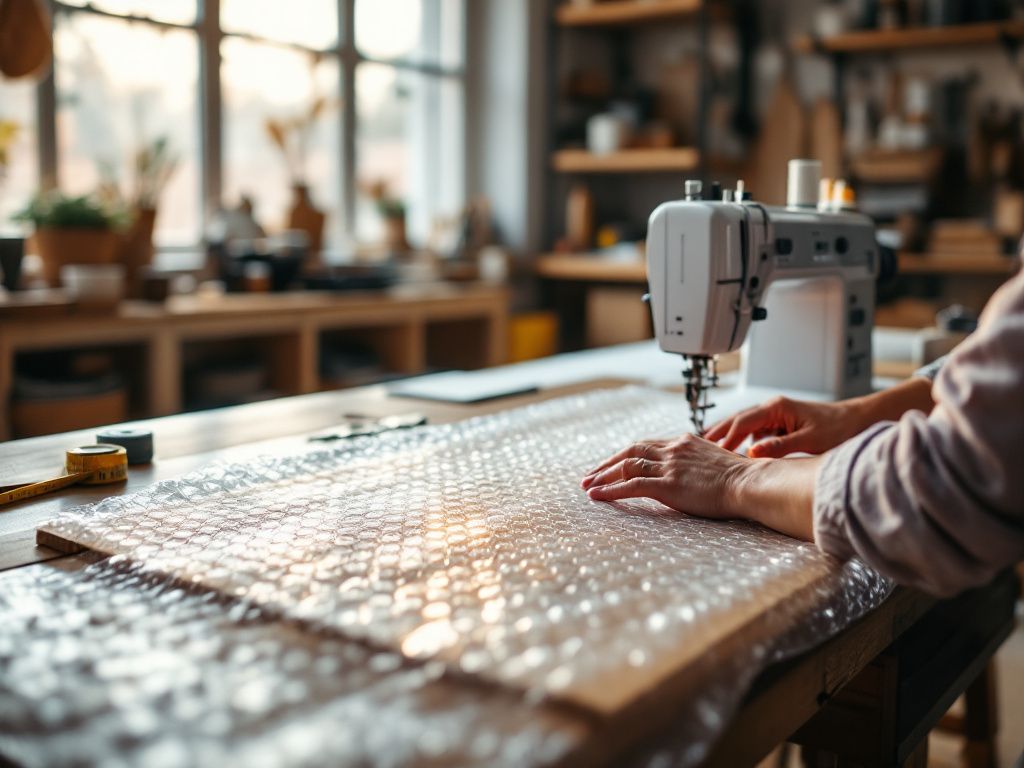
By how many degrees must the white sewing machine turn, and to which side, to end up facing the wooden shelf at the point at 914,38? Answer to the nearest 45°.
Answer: approximately 135° to its left

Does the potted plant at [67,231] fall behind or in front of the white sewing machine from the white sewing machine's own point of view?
behind

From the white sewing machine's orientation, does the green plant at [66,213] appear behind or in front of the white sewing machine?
behind

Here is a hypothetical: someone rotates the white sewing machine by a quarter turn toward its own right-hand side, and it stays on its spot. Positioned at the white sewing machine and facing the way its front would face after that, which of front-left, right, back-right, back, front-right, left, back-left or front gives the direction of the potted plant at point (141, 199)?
right

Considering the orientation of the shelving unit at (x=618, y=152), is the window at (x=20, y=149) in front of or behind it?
in front

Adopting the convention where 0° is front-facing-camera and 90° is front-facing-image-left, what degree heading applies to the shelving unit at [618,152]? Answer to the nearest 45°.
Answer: approximately 0°

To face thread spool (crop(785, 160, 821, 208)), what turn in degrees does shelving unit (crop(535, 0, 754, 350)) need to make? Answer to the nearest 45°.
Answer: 0° — it already faces it
